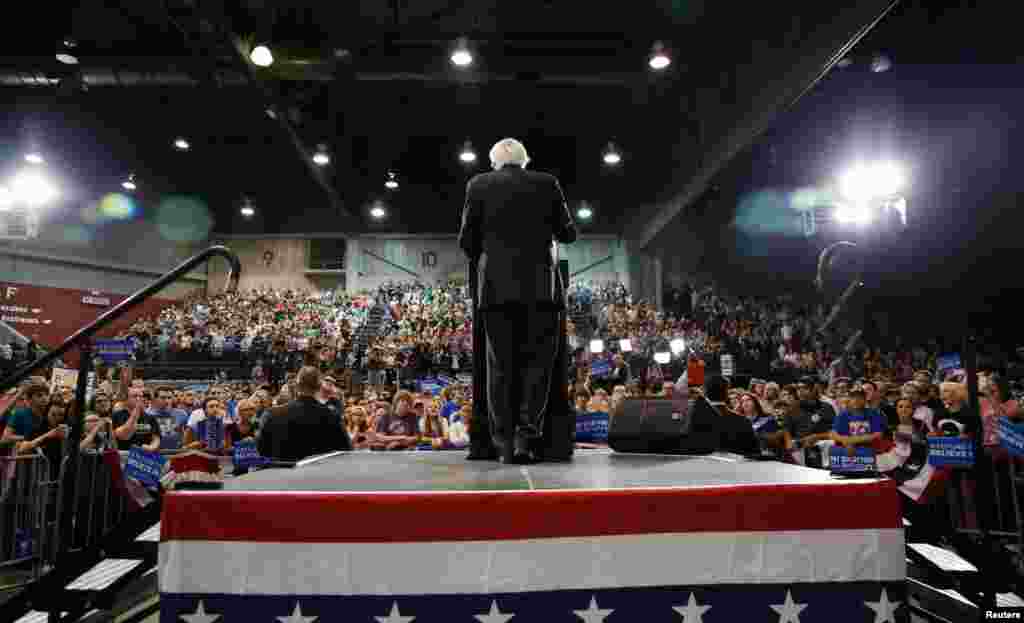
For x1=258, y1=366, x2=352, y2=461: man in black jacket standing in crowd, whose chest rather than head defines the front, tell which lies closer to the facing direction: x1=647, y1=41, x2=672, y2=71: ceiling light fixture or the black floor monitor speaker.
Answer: the ceiling light fixture

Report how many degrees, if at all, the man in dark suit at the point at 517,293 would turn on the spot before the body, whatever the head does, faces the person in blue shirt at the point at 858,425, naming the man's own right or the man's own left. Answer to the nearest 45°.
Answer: approximately 45° to the man's own right

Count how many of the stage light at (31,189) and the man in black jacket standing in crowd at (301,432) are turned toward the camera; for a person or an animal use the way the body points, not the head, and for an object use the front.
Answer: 1

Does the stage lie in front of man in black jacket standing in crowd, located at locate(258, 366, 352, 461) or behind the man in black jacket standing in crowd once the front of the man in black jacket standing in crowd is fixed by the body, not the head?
behind

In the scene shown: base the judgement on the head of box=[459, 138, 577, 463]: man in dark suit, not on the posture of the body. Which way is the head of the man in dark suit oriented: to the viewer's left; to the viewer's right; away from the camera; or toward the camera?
away from the camera

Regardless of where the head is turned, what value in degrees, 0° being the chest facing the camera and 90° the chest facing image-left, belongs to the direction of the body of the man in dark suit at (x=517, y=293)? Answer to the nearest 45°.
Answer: approximately 180°

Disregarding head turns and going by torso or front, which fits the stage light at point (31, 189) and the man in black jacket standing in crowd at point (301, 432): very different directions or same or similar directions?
very different directions

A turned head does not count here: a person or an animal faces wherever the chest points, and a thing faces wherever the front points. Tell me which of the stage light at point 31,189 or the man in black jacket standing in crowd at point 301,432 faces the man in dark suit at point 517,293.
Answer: the stage light

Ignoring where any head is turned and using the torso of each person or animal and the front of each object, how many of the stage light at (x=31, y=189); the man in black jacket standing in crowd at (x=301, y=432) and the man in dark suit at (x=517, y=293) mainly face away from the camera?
2

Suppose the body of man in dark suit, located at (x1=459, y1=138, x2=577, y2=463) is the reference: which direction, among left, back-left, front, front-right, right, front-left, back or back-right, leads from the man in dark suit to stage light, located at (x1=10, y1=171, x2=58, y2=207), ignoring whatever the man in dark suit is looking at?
front-left

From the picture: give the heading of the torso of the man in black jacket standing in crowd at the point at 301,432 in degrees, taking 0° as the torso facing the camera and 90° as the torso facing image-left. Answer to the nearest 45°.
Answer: approximately 180°
